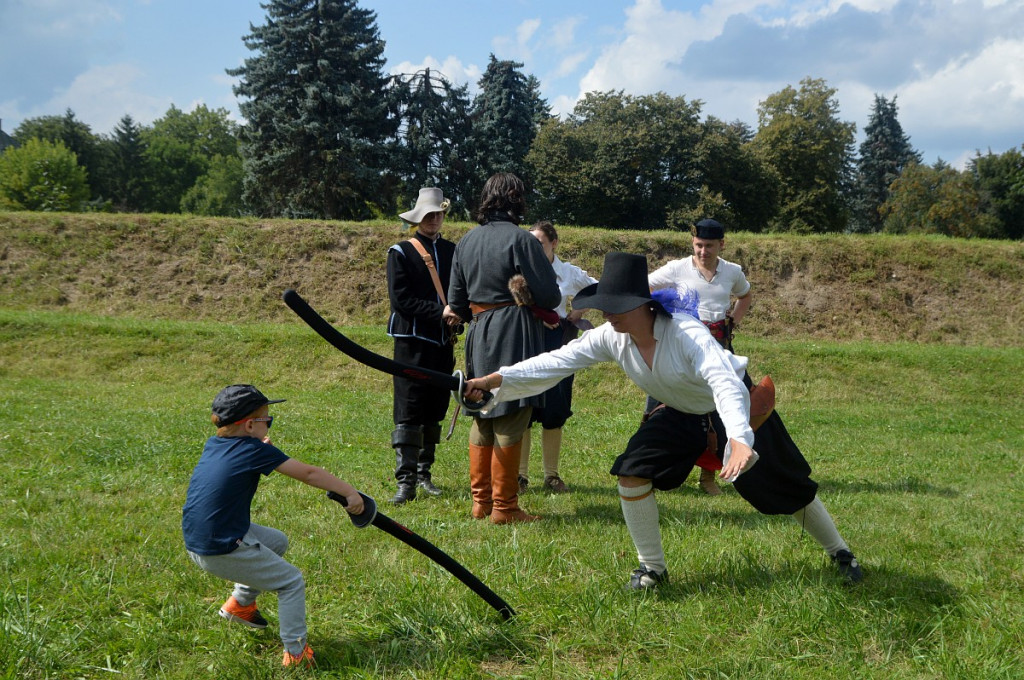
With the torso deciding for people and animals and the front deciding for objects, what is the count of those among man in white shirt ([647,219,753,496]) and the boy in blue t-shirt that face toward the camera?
1

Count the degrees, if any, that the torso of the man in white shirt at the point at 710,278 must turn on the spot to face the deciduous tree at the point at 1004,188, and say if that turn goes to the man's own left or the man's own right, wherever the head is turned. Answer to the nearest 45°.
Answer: approximately 180°

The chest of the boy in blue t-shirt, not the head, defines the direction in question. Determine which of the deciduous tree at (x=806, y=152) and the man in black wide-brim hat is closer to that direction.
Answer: the man in black wide-brim hat

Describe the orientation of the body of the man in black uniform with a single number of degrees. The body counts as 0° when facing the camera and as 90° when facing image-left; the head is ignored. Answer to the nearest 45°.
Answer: approximately 315°

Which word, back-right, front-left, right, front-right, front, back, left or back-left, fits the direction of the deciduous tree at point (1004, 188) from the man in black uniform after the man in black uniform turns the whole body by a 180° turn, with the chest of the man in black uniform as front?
right

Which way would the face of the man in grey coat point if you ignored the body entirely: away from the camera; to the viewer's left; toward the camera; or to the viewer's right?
away from the camera

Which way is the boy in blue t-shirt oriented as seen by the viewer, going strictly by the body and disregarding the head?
to the viewer's right

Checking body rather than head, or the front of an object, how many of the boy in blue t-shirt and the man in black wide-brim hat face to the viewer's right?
1

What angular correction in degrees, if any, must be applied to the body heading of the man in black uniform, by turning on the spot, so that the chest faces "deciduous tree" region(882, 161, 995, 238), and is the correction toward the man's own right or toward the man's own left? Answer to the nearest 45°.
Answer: approximately 90° to the man's own left

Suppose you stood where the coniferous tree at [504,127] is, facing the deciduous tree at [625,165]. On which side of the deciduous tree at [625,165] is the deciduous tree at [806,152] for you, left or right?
left

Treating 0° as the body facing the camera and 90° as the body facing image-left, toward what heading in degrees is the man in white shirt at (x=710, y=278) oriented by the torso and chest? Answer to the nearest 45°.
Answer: approximately 0°
